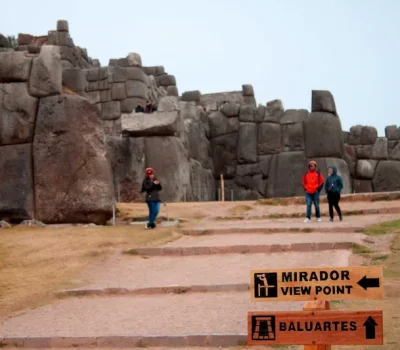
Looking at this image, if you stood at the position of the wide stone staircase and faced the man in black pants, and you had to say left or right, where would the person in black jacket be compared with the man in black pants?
left

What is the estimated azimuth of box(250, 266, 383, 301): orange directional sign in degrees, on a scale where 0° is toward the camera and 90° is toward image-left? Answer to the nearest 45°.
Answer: approximately 0°

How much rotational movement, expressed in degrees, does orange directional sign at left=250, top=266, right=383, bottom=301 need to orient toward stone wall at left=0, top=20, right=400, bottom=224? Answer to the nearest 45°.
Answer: approximately 180°

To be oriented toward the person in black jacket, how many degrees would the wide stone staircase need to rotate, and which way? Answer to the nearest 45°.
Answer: approximately 180°

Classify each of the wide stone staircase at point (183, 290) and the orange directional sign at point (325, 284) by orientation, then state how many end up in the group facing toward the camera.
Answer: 2

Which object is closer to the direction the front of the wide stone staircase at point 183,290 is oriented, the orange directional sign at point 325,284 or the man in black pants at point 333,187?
the orange directional sign

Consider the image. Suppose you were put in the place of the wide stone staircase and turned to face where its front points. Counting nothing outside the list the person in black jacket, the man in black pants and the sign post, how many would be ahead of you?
1

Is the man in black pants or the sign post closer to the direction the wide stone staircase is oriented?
the sign post

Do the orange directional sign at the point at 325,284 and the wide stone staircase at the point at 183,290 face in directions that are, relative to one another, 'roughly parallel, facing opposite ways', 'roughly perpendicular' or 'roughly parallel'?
roughly parallel

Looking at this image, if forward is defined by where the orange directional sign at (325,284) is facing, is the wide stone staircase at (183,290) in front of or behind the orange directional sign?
behind

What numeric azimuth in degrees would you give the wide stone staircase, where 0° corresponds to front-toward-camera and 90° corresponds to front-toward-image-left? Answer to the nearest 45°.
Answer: approximately 0°

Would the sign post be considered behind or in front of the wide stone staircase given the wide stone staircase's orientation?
in front

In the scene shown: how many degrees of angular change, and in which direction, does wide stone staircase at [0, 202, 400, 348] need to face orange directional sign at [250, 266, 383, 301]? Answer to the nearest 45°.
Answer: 0° — it already faces it

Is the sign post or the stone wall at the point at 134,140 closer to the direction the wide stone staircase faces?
the sign post
